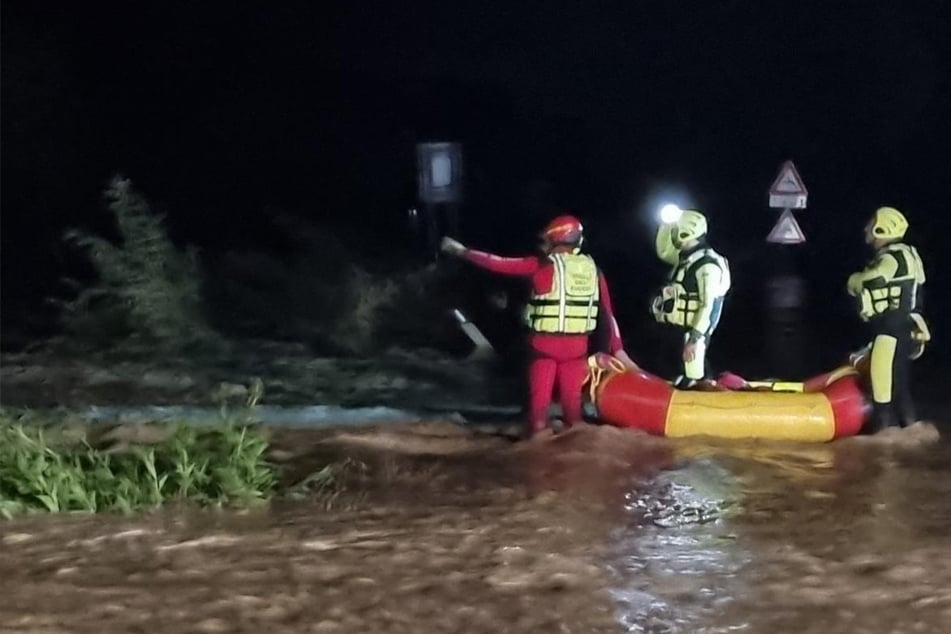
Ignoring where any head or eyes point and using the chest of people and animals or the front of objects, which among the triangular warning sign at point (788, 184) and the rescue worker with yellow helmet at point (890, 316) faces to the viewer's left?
the rescue worker with yellow helmet

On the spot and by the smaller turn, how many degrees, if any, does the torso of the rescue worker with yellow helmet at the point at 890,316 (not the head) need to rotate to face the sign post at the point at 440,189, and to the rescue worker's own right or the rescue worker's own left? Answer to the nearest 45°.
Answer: approximately 45° to the rescue worker's own right

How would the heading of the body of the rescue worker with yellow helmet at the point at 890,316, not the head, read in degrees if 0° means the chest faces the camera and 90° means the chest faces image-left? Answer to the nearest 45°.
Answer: approximately 90°

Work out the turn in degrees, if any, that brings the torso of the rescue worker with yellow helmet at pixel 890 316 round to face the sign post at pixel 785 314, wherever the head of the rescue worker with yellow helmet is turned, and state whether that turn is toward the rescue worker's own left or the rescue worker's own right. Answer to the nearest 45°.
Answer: approximately 90° to the rescue worker's own right

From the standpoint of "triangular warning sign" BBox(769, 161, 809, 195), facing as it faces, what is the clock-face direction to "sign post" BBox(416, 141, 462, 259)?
The sign post is roughly at 4 o'clock from the triangular warning sign.

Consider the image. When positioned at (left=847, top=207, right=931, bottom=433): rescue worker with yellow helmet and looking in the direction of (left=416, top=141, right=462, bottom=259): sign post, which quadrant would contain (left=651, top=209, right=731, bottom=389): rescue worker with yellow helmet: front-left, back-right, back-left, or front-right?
front-left

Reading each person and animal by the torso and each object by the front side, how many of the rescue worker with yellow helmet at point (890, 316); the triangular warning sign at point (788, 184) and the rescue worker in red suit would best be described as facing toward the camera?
1

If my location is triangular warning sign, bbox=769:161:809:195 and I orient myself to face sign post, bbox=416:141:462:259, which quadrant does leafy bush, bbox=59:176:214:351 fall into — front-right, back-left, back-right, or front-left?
front-left

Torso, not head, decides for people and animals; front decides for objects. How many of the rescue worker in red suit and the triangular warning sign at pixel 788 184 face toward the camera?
1

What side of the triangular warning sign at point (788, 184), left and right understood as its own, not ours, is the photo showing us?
front

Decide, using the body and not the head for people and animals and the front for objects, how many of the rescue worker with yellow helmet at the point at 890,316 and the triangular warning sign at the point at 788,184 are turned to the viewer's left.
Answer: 1

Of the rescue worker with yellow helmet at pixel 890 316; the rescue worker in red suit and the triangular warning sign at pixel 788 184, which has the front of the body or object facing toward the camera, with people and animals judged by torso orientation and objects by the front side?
the triangular warning sign

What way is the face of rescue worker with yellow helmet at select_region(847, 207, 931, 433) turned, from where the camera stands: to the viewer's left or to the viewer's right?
to the viewer's left

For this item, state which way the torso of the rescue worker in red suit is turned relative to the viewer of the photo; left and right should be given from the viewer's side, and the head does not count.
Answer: facing away from the viewer and to the left of the viewer
